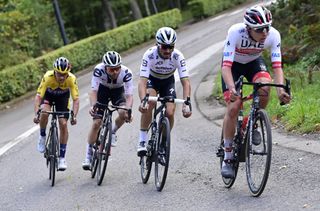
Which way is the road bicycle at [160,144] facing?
toward the camera

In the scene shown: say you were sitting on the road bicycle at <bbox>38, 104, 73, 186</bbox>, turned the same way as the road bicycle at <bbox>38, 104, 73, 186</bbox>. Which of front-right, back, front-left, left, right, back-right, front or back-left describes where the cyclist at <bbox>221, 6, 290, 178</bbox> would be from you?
front-left

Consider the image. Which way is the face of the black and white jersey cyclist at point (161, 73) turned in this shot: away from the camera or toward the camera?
toward the camera

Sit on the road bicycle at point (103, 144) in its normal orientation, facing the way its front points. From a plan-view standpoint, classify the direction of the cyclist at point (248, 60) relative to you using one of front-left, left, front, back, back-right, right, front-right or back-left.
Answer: front-left

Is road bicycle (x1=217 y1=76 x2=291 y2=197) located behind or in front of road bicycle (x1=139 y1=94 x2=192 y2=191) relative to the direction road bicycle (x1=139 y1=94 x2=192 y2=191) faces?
in front

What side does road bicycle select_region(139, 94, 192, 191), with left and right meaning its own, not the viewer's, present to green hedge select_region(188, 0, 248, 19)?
back

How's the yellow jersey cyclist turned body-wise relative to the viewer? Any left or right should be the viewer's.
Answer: facing the viewer

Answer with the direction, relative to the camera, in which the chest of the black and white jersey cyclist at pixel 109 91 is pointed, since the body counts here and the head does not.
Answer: toward the camera

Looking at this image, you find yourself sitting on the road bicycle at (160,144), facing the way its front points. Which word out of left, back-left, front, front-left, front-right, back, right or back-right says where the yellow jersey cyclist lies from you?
back-right

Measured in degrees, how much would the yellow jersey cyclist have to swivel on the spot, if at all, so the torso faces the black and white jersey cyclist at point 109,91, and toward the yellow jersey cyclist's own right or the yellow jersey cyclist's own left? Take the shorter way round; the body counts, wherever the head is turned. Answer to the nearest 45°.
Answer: approximately 45° to the yellow jersey cyclist's own left

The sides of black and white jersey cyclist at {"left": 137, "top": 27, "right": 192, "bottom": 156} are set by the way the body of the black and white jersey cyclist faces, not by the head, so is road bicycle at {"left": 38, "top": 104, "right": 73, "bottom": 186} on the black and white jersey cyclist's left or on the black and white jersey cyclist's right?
on the black and white jersey cyclist's right

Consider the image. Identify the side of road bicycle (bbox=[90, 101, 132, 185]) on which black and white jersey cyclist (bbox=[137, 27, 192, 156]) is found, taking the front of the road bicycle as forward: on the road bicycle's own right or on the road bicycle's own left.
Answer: on the road bicycle's own left

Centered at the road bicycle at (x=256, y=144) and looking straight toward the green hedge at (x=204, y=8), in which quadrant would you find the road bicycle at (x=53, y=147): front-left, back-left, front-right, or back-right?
front-left

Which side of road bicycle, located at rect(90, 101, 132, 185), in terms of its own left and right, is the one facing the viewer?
front

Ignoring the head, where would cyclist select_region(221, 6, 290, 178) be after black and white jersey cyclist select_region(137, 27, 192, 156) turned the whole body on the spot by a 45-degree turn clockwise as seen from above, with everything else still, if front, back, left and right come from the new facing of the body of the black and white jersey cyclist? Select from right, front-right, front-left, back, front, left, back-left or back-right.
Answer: left

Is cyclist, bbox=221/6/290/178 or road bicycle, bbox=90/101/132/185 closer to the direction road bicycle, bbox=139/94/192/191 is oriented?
the cyclist

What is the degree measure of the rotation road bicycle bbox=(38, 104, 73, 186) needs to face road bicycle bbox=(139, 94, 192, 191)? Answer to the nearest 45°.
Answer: approximately 45° to its left

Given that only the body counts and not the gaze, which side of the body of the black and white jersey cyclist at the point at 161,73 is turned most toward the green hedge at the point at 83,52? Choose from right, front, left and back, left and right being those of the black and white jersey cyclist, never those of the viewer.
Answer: back

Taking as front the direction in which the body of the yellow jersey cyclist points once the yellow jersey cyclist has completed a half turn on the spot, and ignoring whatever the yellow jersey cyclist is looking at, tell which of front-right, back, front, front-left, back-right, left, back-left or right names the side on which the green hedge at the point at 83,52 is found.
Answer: front
